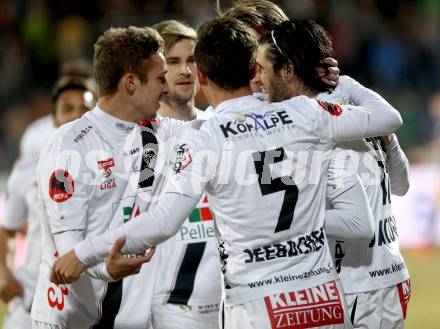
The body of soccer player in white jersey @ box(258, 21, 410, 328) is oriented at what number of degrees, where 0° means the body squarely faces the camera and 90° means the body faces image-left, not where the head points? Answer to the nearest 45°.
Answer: approximately 135°

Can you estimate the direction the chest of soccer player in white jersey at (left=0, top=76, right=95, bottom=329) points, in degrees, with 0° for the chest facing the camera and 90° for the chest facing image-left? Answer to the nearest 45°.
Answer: approximately 315°

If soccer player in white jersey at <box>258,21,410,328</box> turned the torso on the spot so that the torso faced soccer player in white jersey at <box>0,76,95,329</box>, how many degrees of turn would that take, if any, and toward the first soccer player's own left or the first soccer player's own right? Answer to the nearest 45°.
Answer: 0° — they already face them

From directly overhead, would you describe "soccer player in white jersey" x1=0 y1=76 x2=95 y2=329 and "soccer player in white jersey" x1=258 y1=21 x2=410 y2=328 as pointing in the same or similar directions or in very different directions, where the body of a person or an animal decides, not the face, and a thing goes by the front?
very different directions
